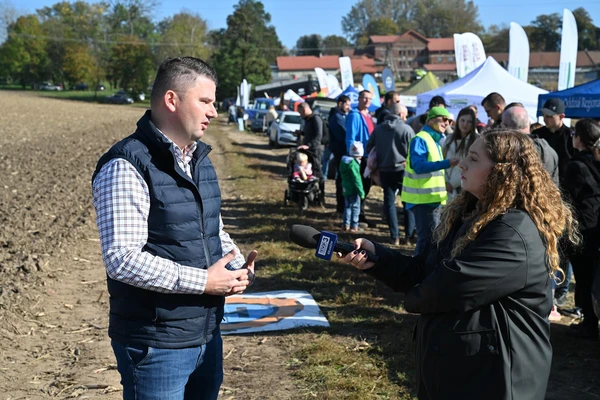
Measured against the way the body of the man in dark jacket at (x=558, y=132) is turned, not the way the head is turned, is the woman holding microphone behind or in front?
in front

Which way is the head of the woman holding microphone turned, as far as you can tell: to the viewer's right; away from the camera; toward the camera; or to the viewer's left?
to the viewer's left

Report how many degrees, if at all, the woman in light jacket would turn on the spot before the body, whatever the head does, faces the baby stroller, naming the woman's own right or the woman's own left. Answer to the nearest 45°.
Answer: approximately 90° to the woman's own right

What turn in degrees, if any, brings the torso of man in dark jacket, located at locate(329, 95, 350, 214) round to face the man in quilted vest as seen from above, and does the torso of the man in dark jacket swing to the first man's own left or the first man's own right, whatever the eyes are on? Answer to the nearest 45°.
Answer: approximately 90° to the first man's own right

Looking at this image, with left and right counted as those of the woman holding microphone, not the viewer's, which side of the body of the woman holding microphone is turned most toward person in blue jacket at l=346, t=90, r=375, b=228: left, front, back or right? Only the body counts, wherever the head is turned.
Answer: right

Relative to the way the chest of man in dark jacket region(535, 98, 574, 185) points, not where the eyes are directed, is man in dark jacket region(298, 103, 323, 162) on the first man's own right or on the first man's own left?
on the first man's own right

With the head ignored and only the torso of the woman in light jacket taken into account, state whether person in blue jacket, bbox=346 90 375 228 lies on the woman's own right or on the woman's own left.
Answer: on the woman's own right

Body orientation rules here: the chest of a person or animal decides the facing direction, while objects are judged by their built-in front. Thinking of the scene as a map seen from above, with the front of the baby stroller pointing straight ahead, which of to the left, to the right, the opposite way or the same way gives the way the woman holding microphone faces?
to the right

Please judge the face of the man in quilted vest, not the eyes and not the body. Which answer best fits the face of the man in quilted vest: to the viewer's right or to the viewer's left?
to the viewer's right

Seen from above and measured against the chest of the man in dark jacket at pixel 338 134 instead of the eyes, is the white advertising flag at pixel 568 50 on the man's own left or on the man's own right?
on the man's own left

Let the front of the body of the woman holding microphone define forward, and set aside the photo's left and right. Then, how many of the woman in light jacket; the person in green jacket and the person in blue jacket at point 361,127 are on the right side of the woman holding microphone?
3

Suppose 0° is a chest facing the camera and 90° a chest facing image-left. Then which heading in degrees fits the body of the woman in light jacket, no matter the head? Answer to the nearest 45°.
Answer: approximately 45°
